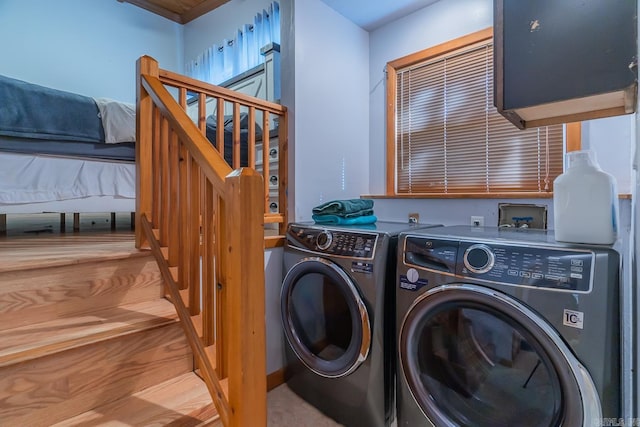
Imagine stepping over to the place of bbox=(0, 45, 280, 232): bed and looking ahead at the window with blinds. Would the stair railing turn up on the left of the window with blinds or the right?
right

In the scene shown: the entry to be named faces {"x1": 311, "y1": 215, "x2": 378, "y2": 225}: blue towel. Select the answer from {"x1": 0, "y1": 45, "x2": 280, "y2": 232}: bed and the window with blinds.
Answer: the window with blinds

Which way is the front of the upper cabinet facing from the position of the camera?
facing the viewer and to the left of the viewer
